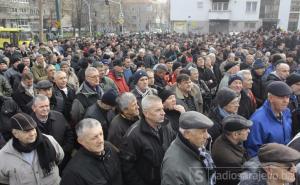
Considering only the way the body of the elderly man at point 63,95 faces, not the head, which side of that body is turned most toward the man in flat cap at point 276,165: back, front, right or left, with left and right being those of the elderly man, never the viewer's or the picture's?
front

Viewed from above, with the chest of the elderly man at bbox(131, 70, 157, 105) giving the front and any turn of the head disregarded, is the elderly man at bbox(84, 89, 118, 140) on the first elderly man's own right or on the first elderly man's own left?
on the first elderly man's own right

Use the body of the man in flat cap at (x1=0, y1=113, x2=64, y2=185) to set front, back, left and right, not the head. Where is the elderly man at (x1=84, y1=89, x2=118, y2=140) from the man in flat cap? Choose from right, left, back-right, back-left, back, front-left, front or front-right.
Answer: left

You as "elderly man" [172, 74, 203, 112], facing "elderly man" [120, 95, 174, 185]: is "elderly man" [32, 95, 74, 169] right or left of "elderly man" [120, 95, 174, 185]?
right

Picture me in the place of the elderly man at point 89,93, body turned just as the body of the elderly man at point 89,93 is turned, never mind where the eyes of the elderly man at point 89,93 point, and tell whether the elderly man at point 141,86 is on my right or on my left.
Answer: on my left

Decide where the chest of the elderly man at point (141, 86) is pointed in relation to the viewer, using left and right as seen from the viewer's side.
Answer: facing the viewer and to the right of the viewer

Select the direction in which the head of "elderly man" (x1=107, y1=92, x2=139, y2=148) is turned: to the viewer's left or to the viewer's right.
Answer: to the viewer's right
